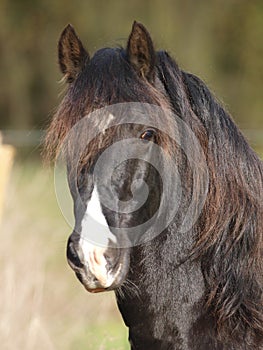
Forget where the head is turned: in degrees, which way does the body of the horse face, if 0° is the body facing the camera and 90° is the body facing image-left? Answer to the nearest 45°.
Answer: approximately 45°
